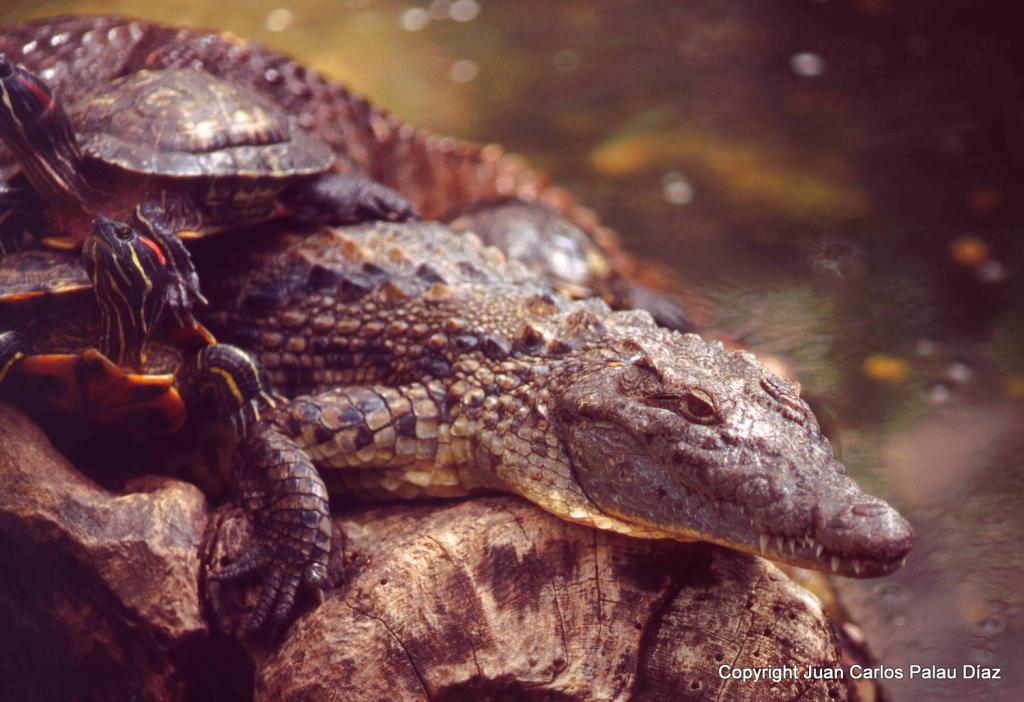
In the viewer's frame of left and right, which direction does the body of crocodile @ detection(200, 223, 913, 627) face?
facing the viewer and to the right of the viewer

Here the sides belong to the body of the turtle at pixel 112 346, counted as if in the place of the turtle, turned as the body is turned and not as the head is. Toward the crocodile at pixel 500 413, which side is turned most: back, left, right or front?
front

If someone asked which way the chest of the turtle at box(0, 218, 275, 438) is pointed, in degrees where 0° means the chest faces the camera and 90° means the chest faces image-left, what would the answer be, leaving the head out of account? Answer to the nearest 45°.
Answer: approximately 315°

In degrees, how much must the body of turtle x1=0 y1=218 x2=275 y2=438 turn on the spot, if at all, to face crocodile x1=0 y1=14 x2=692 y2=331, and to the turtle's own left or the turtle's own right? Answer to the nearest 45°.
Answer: approximately 90° to the turtle's own left

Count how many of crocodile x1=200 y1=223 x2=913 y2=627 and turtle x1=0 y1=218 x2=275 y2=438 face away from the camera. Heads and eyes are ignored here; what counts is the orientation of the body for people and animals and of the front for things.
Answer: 0

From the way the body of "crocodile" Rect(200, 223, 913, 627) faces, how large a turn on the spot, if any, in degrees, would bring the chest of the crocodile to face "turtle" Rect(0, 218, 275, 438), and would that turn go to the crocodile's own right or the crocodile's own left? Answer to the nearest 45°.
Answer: approximately 135° to the crocodile's own right
